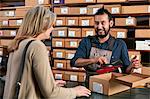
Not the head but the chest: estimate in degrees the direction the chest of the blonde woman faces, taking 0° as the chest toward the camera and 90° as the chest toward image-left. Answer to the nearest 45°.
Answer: approximately 225°

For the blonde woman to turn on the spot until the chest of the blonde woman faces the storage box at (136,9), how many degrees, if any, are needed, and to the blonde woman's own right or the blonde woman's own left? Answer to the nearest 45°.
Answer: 0° — they already face it

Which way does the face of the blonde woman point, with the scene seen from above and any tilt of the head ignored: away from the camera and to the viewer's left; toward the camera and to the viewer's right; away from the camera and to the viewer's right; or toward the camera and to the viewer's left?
away from the camera and to the viewer's right

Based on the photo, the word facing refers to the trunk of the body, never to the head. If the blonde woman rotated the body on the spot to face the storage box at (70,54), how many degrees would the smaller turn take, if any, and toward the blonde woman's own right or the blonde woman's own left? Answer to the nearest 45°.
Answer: approximately 45° to the blonde woman's own left

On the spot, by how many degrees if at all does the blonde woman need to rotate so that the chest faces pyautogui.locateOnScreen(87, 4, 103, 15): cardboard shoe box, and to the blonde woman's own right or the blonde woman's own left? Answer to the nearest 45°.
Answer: approximately 45° to the blonde woman's own left

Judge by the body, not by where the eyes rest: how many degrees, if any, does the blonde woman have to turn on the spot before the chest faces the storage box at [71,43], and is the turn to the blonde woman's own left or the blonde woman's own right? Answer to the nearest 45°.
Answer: approximately 45° to the blonde woman's own left
